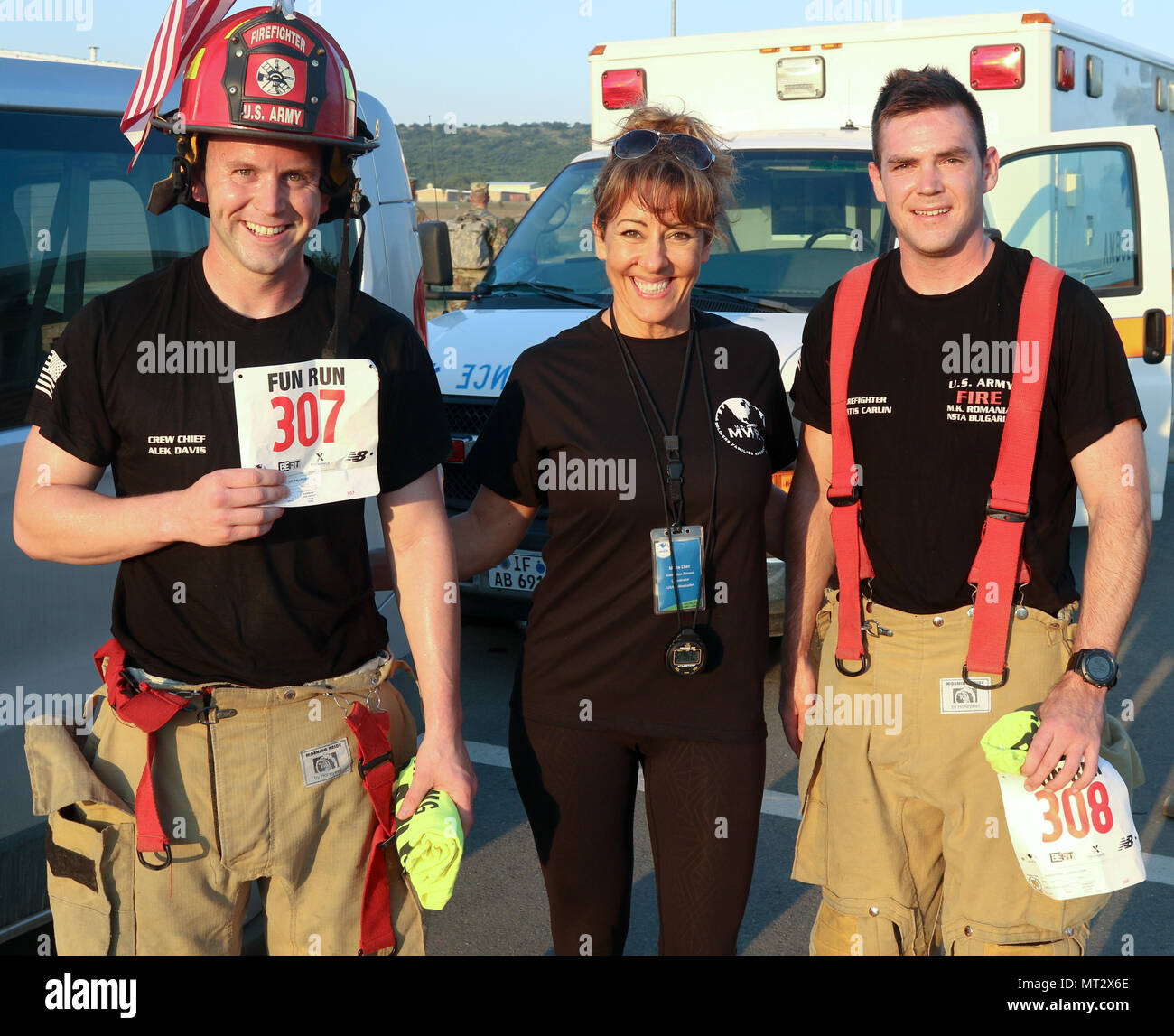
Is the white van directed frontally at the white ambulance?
no

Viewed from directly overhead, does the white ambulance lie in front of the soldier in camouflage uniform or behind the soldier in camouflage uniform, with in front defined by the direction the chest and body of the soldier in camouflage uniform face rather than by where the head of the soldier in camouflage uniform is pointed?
behind

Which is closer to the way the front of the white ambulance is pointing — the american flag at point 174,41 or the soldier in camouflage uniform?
the american flag

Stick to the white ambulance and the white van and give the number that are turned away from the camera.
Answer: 0

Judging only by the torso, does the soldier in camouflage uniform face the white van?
no

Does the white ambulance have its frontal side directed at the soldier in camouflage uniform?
no
